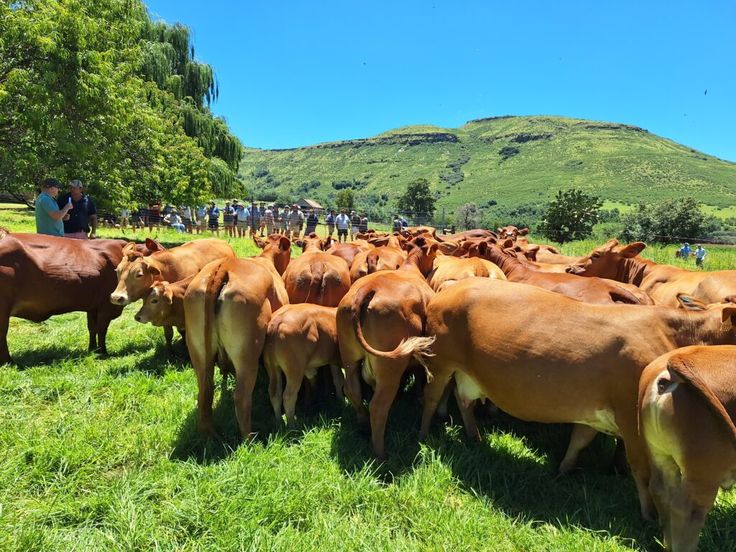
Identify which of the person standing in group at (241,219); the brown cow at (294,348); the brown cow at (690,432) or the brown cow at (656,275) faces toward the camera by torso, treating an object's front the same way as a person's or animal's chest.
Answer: the person standing in group

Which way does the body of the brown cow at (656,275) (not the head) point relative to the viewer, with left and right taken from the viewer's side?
facing to the left of the viewer

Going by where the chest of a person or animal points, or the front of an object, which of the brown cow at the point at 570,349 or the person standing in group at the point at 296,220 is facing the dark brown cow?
the person standing in group

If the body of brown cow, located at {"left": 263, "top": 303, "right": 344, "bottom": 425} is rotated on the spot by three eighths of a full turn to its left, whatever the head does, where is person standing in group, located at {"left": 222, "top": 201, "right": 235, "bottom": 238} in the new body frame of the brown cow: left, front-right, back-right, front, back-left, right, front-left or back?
right

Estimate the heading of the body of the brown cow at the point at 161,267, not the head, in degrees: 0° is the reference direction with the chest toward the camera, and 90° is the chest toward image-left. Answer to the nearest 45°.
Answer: approximately 45°

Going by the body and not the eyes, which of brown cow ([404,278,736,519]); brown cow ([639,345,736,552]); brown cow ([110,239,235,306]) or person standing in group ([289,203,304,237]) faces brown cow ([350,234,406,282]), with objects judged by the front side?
the person standing in group

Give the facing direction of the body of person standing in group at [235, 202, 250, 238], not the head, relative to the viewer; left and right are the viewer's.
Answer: facing the viewer

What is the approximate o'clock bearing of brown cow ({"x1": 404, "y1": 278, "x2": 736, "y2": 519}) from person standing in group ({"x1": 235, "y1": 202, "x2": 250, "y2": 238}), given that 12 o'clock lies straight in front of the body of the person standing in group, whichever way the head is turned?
The brown cow is roughly at 12 o'clock from the person standing in group.

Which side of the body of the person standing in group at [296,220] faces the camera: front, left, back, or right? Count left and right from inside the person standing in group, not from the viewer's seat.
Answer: front

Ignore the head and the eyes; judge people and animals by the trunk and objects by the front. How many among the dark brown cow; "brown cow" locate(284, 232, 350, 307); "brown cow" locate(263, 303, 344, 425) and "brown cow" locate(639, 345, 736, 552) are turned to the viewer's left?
0

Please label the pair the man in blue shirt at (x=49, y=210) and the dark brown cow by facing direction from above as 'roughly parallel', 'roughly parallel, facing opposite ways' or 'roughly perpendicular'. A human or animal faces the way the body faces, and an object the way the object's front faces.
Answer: roughly parallel

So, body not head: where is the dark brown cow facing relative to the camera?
to the viewer's right

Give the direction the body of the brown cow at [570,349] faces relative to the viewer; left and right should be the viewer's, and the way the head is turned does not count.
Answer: facing the viewer and to the right of the viewer
